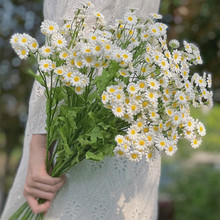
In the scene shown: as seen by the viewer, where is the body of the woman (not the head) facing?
toward the camera
